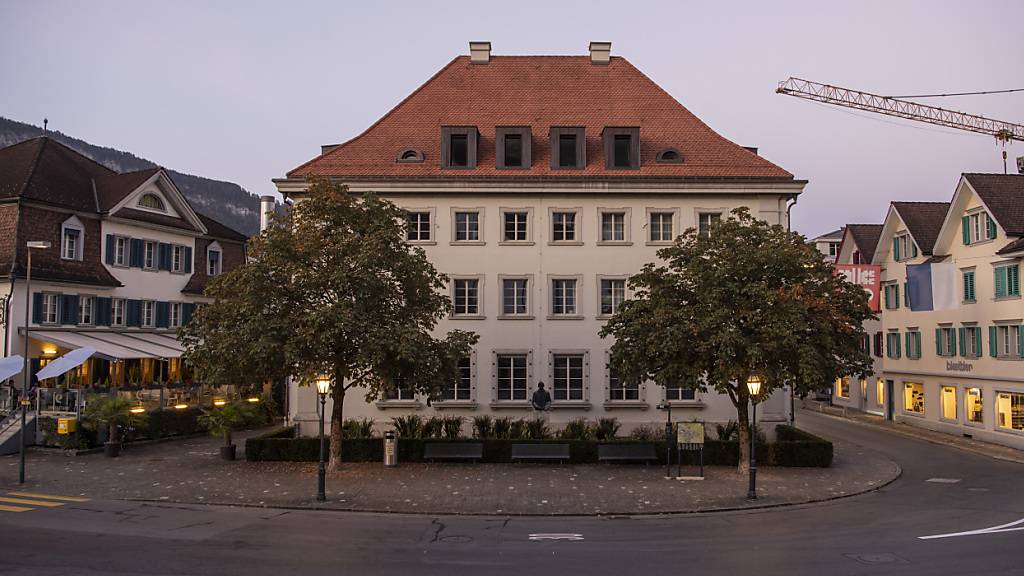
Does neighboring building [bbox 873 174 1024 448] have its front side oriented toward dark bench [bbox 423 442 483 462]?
yes

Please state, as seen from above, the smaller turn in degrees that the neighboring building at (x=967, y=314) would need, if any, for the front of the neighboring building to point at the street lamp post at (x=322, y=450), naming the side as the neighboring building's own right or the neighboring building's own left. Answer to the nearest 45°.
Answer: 0° — it already faces it

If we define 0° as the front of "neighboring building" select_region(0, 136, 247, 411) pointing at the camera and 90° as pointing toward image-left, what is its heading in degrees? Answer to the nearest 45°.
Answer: approximately 315°

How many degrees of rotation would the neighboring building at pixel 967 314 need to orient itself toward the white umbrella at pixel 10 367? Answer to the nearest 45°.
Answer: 0° — it already faces it

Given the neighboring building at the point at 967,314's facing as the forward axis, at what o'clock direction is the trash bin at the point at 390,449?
The trash bin is roughly at 12 o'clock from the neighboring building.

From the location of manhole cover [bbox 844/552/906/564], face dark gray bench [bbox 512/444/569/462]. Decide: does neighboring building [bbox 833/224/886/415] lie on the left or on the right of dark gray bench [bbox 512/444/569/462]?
right

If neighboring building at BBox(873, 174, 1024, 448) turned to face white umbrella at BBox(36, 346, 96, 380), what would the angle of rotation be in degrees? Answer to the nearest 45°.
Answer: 0° — it already faces it
